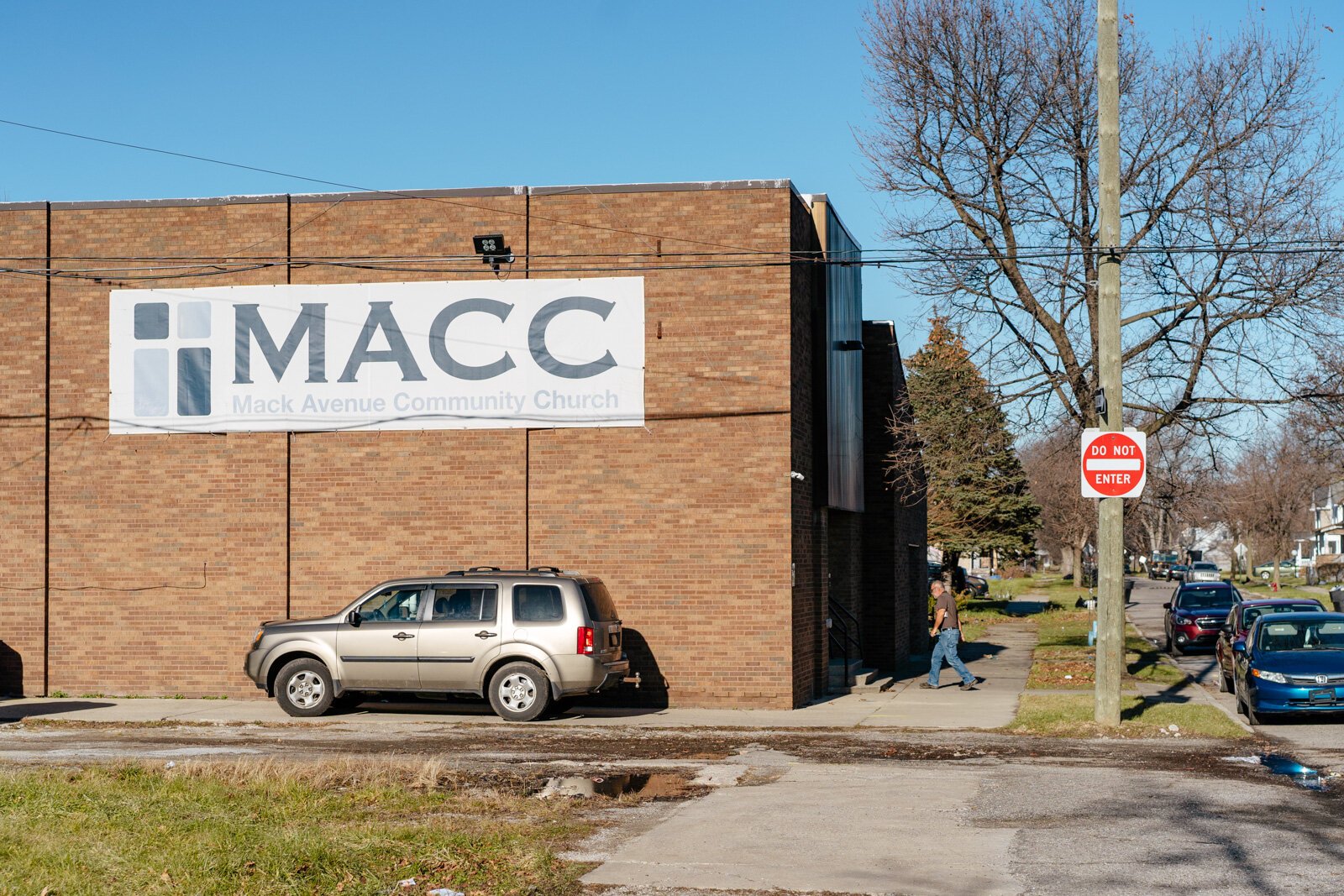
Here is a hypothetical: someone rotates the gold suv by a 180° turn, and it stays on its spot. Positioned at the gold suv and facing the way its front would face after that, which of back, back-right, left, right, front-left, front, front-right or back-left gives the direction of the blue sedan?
front

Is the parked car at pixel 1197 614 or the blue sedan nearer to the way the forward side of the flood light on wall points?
the blue sedan

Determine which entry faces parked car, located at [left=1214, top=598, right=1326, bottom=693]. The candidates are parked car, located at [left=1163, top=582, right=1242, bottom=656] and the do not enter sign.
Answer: parked car, located at [left=1163, top=582, right=1242, bottom=656]

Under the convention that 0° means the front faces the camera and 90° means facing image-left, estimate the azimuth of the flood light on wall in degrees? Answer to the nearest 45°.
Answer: approximately 0°

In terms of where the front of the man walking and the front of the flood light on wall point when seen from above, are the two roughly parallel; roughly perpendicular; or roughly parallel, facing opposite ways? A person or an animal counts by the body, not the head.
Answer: roughly perpendicular

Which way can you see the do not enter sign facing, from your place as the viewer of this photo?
facing the viewer

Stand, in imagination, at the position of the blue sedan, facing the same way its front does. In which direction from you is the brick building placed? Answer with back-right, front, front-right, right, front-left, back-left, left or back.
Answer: right

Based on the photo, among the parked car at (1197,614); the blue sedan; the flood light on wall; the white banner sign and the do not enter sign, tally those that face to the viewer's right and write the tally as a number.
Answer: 0

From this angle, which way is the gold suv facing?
to the viewer's left

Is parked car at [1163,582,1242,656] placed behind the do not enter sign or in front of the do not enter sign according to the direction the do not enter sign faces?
behind

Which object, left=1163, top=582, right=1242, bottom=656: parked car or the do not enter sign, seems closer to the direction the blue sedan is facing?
the do not enter sign

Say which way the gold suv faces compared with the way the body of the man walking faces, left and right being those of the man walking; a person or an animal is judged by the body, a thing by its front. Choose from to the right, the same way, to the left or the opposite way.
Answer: the same way

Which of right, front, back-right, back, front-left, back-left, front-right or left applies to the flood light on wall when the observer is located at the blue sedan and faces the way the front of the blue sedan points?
right

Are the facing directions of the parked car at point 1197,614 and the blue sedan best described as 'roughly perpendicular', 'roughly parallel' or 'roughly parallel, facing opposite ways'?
roughly parallel

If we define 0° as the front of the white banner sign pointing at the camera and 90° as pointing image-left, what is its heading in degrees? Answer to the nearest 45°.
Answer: approximately 0°

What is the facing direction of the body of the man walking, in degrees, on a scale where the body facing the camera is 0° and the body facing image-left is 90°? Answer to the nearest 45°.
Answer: approximately 90°
